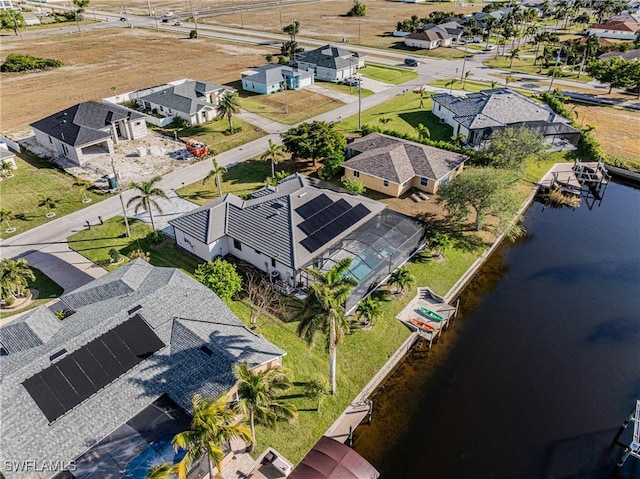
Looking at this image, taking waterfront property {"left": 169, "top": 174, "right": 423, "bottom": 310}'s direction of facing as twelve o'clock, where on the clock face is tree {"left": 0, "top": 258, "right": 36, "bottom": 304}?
The tree is roughly at 10 o'clock from the waterfront property.

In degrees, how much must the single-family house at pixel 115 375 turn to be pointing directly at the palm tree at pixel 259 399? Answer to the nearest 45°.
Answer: approximately 180°

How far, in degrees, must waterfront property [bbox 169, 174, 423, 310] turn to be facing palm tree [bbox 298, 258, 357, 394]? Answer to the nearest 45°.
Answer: approximately 135° to its left

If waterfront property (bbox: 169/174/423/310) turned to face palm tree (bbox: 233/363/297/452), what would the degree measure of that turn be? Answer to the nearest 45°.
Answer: approximately 135° to its left

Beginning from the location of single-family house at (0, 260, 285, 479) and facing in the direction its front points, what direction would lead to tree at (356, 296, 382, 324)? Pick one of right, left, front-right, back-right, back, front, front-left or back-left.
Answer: back-right

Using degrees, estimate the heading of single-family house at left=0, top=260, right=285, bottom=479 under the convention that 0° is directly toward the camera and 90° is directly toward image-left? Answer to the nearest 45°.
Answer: approximately 135°

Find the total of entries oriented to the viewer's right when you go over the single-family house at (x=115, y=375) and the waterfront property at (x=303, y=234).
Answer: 0

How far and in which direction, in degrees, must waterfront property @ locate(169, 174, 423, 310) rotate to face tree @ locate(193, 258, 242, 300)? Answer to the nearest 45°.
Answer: approximately 90° to its left

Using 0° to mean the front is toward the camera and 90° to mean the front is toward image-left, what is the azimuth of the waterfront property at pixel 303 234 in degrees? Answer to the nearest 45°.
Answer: approximately 135°

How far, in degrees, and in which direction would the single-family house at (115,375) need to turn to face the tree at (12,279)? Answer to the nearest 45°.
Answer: approximately 45° to its right

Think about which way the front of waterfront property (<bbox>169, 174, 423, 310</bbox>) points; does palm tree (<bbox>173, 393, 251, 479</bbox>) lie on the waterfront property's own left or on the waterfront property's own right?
on the waterfront property's own left

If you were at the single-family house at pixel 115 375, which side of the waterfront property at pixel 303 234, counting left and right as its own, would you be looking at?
left
